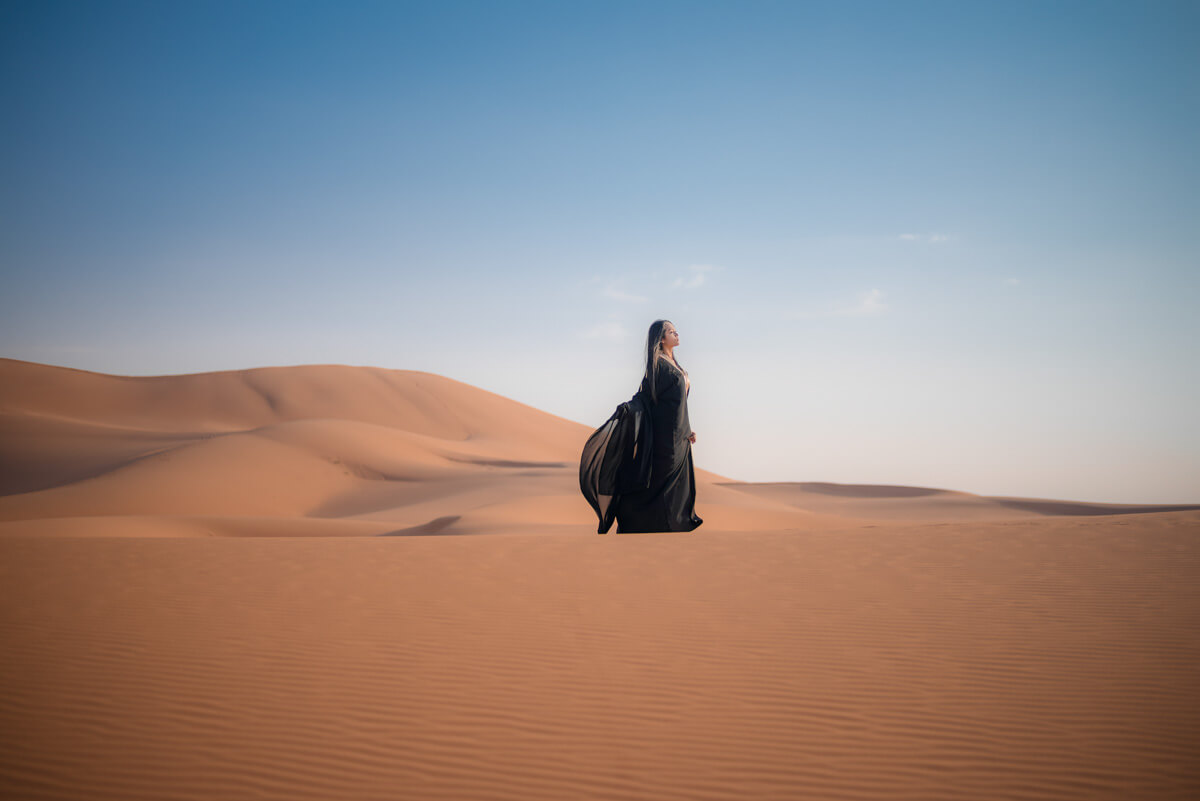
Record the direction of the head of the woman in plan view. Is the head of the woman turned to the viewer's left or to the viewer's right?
to the viewer's right

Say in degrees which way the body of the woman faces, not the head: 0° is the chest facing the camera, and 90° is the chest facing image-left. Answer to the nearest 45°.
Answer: approximately 270°
